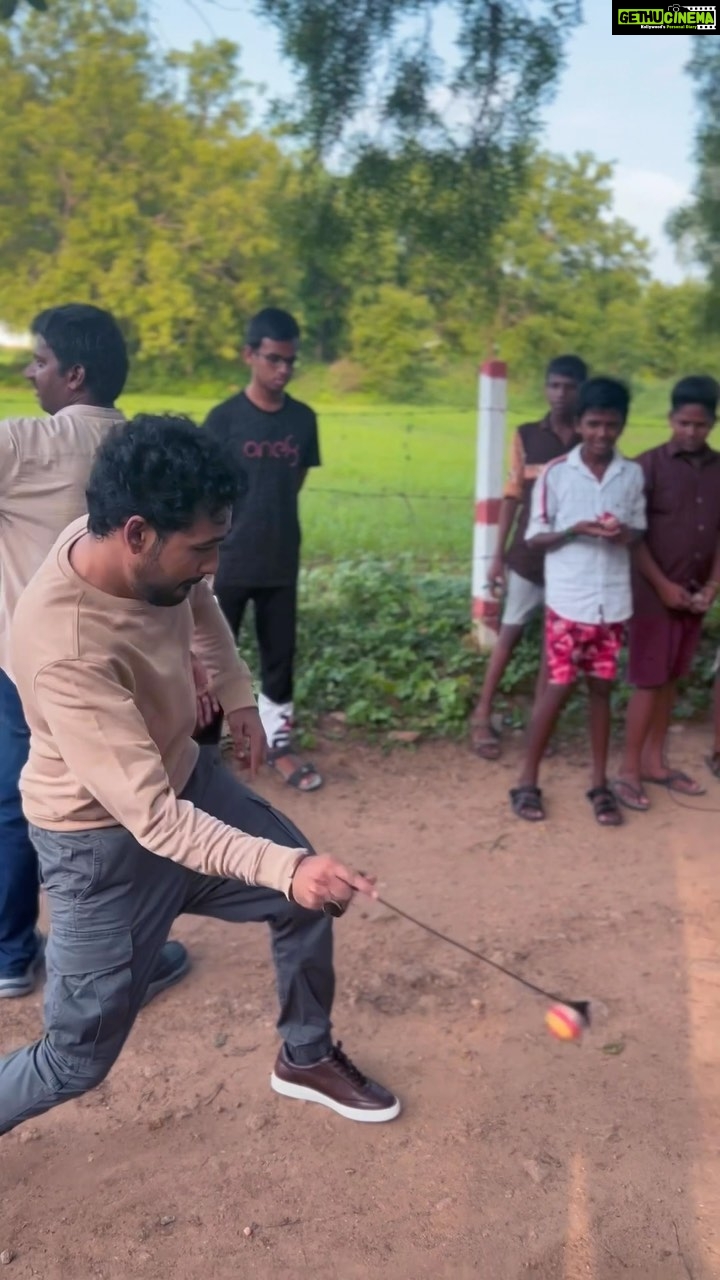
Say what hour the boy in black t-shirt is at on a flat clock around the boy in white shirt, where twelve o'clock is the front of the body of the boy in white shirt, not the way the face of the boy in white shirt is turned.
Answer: The boy in black t-shirt is roughly at 3 o'clock from the boy in white shirt.

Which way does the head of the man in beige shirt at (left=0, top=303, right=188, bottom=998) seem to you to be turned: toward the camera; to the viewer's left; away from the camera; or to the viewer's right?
to the viewer's left

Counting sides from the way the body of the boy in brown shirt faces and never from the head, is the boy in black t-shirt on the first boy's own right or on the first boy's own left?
on the first boy's own right

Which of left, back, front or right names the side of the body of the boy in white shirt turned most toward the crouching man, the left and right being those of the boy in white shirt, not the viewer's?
front

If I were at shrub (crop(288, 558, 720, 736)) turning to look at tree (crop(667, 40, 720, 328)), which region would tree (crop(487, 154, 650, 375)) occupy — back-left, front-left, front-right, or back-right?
front-left

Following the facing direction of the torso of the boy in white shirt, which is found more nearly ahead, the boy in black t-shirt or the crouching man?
the crouching man

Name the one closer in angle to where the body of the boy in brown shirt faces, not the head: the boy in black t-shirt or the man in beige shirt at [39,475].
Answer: the man in beige shirt

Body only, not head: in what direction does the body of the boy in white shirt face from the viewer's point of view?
toward the camera

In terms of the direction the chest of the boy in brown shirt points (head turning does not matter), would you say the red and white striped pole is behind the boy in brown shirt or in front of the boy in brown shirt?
behind

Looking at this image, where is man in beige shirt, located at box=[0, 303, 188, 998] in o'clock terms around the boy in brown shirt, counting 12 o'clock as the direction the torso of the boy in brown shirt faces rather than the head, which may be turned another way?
The man in beige shirt is roughly at 1 o'clock from the boy in brown shirt.

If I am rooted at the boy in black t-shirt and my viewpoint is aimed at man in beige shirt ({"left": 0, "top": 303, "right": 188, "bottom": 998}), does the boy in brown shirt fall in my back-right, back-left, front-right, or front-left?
back-left

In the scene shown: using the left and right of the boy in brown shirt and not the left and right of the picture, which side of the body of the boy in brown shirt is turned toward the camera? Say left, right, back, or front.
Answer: front

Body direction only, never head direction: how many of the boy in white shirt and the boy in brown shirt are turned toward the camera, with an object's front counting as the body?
2

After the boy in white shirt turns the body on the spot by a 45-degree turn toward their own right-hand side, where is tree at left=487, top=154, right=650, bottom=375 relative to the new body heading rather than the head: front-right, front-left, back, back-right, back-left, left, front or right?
back-right

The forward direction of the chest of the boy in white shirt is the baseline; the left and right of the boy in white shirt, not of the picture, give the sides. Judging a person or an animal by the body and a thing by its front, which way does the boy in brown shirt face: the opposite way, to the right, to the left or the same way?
the same way

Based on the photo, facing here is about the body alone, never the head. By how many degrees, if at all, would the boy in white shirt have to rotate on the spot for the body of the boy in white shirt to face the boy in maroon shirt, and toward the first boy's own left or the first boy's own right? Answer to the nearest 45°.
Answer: approximately 135° to the first boy's own left

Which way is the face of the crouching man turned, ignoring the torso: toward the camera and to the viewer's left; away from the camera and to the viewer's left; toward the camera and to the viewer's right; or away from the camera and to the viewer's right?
toward the camera and to the viewer's right

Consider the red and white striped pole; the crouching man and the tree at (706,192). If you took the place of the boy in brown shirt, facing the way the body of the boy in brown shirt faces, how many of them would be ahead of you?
1

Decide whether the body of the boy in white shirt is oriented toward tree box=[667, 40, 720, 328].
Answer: no

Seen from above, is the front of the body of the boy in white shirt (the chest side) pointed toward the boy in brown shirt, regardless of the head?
no

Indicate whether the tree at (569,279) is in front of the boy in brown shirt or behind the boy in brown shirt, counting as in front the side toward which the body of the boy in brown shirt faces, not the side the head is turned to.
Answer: behind

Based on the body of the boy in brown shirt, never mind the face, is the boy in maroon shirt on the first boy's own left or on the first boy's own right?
on the first boy's own left
